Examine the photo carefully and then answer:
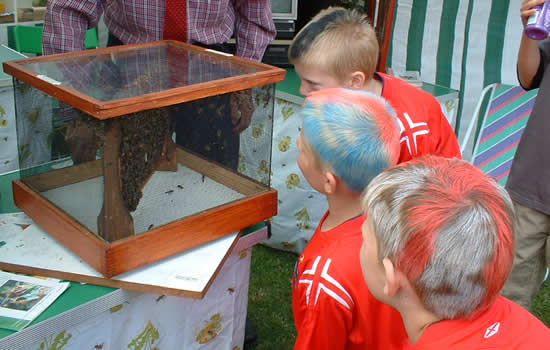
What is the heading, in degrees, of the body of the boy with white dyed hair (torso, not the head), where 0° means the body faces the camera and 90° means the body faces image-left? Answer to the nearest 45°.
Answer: approximately 135°

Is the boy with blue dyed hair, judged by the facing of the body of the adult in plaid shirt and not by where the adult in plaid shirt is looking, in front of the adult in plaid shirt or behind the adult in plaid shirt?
in front

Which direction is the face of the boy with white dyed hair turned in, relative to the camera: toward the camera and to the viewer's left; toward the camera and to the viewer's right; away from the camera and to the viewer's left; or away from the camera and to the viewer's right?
away from the camera and to the viewer's left

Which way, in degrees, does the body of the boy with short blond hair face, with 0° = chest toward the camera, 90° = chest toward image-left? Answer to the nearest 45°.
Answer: approximately 90°

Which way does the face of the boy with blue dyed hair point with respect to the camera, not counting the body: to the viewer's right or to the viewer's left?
to the viewer's left

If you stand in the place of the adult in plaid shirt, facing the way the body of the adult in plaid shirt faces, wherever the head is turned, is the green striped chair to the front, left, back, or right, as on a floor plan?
left

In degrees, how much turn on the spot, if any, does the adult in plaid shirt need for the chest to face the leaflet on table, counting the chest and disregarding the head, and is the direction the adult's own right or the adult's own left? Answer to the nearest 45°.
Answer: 0° — they already face it

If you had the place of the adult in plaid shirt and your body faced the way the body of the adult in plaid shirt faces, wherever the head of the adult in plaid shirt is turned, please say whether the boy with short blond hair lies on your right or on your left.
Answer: on your left

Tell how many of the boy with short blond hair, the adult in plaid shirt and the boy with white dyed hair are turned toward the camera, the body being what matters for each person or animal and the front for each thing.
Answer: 1

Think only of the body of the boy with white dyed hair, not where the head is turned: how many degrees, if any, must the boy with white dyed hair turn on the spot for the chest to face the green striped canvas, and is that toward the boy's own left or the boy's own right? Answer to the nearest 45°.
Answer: approximately 45° to the boy's own right

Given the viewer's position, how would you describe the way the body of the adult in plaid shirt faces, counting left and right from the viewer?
facing the viewer

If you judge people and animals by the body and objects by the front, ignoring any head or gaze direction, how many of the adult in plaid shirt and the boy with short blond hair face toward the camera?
1

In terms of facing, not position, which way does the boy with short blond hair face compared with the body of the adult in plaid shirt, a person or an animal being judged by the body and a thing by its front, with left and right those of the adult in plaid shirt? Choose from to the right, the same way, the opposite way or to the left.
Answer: to the right

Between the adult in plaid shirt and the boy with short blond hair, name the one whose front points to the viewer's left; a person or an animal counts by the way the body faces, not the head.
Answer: the boy with short blond hair

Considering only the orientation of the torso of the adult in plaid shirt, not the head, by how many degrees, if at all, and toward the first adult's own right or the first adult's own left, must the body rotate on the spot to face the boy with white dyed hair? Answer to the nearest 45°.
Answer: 0° — they already face them
